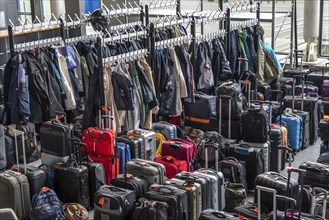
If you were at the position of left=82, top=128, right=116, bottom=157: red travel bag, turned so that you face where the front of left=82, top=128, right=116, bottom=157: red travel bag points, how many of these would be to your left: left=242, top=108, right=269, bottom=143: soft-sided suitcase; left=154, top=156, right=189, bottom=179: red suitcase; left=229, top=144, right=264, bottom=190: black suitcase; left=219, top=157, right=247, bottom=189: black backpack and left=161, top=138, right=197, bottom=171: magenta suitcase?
5

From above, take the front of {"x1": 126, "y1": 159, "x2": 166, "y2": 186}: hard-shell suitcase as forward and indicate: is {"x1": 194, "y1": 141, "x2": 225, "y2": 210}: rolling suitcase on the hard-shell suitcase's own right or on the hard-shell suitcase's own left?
on the hard-shell suitcase's own left

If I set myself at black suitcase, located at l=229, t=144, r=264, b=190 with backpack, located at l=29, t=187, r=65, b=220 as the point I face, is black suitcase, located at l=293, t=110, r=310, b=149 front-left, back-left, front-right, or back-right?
back-right

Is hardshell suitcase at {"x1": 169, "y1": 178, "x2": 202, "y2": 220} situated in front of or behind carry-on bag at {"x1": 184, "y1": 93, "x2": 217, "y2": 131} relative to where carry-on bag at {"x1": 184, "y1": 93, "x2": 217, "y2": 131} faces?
in front

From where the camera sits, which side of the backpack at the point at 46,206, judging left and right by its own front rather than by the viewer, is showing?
front

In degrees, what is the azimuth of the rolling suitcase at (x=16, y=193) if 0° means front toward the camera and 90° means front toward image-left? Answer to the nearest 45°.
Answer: approximately 45°

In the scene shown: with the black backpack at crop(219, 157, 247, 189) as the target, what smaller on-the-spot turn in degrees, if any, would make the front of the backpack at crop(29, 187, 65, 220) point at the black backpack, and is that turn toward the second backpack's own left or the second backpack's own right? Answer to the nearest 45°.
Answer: approximately 90° to the second backpack's own left

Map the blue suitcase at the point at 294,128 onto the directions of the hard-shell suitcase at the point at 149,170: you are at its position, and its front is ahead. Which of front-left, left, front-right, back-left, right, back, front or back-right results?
back

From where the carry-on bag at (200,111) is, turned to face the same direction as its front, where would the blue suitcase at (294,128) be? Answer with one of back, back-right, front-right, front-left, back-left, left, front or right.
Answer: back-left

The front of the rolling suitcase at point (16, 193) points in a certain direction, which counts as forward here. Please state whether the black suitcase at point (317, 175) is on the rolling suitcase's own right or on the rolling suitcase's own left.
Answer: on the rolling suitcase's own left

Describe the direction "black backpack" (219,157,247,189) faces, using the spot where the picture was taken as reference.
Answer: facing the viewer and to the left of the viewer

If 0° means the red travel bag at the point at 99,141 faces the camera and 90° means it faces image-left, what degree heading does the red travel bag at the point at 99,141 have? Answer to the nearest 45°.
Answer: approximately 0°

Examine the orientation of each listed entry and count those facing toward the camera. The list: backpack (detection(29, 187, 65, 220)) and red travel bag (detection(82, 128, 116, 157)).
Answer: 2

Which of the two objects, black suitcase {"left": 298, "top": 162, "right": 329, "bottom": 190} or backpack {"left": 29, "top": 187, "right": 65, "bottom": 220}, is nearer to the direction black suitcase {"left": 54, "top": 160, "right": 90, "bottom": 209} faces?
the backpack
